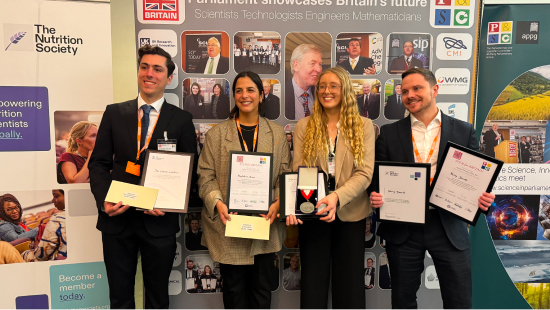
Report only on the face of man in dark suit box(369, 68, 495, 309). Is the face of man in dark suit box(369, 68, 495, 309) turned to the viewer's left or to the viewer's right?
to the viewer's left

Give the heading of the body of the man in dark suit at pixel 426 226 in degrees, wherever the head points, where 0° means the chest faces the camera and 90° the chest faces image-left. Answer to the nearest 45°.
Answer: approximately 0°

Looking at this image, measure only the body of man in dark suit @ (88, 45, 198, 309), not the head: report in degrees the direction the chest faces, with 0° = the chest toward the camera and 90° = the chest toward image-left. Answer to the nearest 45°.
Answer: approximately 0°

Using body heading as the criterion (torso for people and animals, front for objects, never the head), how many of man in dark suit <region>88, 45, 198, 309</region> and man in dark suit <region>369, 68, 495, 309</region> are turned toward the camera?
2

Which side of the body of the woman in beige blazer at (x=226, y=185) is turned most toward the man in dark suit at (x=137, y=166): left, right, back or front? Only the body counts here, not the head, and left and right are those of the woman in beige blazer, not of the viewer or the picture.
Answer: right

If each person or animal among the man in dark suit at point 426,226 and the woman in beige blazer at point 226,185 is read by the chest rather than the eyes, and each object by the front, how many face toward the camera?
2

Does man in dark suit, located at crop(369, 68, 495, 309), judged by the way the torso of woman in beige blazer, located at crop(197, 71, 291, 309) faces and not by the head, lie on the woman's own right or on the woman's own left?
on the woman's own left

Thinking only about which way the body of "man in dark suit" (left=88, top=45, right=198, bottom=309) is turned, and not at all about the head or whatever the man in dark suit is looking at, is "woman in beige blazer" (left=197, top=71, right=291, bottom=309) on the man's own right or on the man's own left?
on the man's own left

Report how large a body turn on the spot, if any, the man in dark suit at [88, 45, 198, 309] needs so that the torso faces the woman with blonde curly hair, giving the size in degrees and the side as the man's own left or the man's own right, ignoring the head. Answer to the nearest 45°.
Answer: approximately 90° to the man's own left
